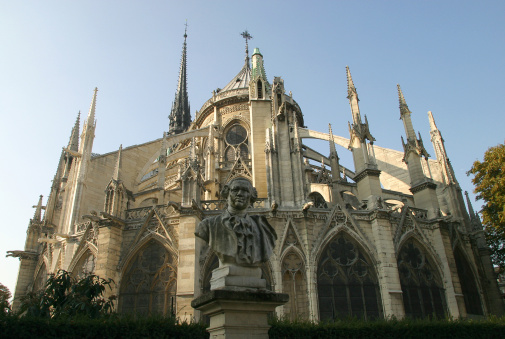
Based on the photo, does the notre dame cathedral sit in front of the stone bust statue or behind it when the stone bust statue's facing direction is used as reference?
behind

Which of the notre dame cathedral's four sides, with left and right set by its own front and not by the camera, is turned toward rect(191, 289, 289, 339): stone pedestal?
back

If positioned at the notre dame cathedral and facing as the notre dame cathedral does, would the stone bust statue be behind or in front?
behind

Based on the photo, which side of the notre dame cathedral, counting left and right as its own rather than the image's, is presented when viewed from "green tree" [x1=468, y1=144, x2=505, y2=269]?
right

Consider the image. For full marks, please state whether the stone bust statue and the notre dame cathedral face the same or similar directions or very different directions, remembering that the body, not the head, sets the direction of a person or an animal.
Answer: very different directions

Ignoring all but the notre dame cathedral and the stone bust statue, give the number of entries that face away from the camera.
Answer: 1

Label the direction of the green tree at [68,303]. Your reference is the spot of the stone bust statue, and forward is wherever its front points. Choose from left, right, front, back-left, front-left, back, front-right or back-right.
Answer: back-right

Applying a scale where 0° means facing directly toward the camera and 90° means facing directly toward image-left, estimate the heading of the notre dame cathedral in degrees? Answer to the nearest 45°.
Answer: approximately 180°

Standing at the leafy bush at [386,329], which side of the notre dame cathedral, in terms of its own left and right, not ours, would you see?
back

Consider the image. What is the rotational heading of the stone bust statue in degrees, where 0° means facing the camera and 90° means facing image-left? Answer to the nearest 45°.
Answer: approximately 0°
